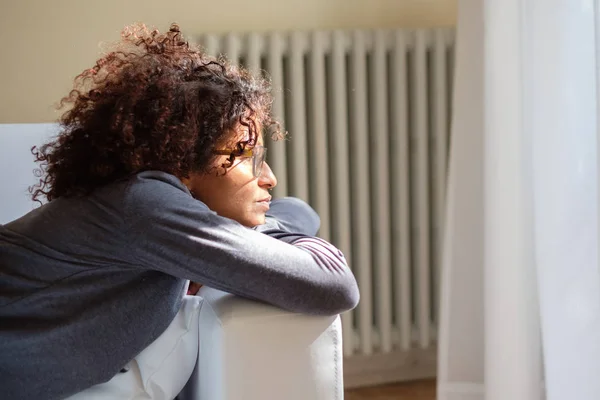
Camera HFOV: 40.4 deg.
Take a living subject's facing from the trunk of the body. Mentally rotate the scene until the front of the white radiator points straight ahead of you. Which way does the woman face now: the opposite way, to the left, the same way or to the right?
to the left

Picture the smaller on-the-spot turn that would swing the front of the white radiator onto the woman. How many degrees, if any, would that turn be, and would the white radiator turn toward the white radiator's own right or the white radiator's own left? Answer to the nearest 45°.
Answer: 0° — it already faces them

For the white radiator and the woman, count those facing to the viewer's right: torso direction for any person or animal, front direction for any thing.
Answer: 1

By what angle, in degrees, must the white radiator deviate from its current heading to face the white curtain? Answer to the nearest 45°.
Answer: approximately 45° to its left

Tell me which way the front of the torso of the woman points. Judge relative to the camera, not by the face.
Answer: to the viewer's right

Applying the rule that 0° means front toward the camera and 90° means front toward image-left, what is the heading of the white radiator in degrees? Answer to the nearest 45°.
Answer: approximately 0°

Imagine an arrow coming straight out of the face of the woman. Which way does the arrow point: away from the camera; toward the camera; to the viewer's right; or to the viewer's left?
to the viewer's right

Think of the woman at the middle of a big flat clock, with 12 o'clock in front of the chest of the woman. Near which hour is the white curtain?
The white curtain is roughly at 11 o'clock from the woman.

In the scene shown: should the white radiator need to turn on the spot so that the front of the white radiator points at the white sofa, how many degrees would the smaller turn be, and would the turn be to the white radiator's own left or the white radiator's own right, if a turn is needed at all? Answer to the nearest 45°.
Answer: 0° — it already faces it

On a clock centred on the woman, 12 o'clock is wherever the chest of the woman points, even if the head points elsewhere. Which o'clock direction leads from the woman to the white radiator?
The white radiator is roughly at 10 o'clock from the woman.
